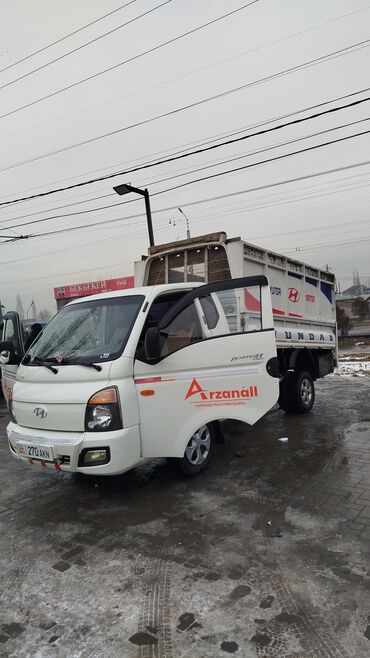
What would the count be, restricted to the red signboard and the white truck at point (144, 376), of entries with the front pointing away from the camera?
0

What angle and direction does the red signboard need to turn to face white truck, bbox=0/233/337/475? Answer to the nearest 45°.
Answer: approximately 45° to its left

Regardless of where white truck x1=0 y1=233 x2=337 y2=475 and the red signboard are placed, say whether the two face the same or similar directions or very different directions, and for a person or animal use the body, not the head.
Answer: same or similar directions

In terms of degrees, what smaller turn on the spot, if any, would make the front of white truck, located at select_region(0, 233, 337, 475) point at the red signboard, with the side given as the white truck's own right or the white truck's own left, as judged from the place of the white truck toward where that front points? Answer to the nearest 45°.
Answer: approximately 135° to the white truck's own right

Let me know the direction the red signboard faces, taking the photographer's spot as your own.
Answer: facing the viewer and to the left of the viewer

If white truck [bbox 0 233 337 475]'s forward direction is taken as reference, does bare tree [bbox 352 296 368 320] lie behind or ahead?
behind

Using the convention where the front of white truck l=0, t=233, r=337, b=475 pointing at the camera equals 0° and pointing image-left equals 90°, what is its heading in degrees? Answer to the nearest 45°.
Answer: approximately 45°

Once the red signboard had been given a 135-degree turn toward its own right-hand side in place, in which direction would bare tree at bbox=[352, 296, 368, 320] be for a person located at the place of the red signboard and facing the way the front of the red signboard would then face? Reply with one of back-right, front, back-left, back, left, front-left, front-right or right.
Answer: right
